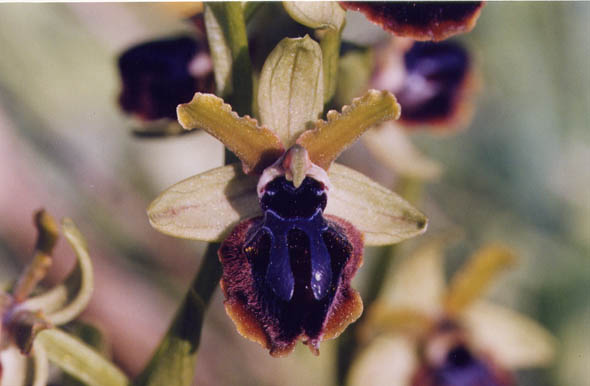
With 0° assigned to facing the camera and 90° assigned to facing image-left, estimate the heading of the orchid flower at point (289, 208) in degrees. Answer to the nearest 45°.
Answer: approximately 0°

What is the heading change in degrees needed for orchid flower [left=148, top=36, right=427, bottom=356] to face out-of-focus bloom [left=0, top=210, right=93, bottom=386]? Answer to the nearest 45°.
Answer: approximately 90° to its right

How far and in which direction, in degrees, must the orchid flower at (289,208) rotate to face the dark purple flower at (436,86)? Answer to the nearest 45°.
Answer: approximately 135° to its left
